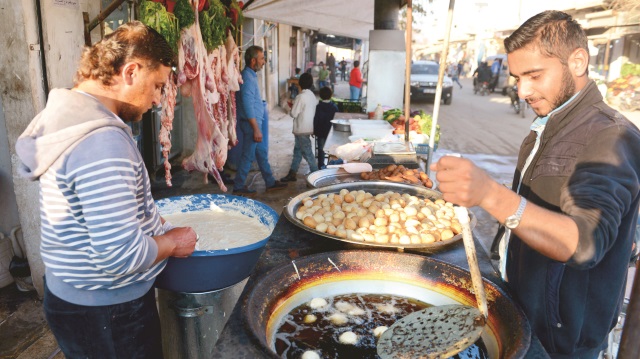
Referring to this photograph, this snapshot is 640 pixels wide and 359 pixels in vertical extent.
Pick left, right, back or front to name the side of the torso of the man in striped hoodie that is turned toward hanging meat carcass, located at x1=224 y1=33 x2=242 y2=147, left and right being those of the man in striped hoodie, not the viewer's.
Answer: left

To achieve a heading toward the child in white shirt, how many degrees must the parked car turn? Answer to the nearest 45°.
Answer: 0° — it already faces them

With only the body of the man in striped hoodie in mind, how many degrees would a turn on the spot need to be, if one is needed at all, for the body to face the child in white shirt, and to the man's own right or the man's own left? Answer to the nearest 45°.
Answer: approximately 45° to the man's own left

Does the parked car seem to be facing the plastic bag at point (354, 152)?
yes

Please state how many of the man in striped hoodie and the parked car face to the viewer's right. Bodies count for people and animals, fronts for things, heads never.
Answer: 1

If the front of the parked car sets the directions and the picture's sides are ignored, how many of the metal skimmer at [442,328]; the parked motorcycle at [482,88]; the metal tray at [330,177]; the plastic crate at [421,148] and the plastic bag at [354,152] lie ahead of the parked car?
4

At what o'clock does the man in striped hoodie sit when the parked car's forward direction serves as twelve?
The man in striped hoodie is roughly at 12 o'clock from the parked car.

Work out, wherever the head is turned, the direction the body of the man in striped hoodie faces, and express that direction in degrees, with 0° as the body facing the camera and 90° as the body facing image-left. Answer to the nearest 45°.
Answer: approximately 270°

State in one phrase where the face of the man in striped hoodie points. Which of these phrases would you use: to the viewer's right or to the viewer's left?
to the viewer's right

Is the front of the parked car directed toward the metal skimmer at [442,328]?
yes
